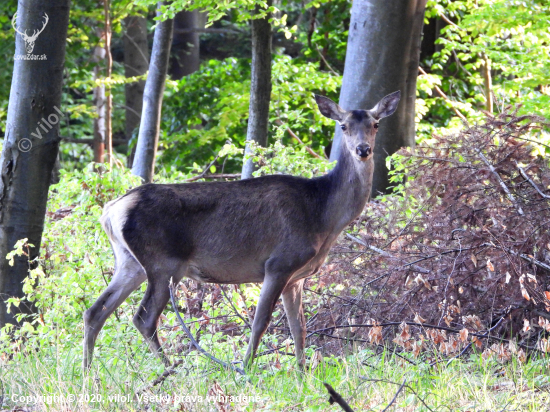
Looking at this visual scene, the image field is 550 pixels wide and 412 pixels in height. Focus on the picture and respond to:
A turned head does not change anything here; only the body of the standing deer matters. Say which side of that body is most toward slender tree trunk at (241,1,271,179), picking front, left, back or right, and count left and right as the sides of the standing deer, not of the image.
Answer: left

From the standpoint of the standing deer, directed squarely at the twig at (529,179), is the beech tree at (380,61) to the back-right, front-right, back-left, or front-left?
front-left

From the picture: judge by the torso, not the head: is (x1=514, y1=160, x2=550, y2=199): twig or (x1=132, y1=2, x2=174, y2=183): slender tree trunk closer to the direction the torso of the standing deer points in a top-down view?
the twig

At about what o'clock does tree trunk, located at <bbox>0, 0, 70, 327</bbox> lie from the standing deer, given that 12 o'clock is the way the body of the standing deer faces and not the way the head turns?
The tree trunk is roughly at 7 o'clock from the standing deer.

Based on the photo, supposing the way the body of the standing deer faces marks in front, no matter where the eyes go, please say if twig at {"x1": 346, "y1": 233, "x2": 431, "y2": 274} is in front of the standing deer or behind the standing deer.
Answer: in front

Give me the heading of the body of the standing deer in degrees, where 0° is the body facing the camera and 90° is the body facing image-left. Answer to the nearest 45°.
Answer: approximately 270°

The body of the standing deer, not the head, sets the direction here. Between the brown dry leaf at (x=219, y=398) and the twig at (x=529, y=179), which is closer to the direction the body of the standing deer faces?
the twig

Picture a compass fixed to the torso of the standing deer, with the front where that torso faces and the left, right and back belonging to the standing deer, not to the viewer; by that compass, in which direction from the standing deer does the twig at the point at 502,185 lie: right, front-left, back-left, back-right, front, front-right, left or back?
front

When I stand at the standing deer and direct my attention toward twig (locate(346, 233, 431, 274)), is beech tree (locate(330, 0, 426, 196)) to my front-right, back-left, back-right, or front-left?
front-left

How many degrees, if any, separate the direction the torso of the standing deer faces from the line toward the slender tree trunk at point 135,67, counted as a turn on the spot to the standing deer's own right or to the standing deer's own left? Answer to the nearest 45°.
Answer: approximately 90° to the standing deer's own left

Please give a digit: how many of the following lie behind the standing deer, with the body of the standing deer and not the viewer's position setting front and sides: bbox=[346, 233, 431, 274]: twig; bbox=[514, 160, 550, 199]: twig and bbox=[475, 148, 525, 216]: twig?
0

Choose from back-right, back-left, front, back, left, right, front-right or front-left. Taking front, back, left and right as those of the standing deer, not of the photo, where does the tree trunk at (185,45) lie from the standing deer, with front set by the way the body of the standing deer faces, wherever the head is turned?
left

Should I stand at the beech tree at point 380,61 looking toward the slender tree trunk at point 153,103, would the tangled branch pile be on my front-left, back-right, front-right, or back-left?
back-left

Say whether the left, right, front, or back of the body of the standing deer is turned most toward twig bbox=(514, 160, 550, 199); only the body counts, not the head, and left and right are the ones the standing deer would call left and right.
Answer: front

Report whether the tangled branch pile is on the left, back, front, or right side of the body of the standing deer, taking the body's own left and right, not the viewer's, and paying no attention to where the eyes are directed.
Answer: front

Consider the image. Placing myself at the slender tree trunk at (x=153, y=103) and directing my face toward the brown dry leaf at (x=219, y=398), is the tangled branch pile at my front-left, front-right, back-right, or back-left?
front-left

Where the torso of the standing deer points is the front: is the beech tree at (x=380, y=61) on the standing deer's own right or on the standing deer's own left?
on the standing deer's own left

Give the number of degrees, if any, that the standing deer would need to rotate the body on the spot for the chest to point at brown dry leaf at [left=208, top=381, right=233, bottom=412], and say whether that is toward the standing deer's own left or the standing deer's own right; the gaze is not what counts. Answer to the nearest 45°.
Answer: approximately 90° to the standing deer's own right
